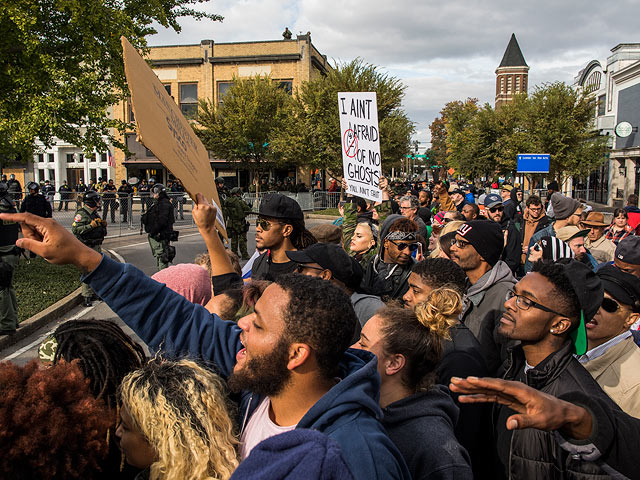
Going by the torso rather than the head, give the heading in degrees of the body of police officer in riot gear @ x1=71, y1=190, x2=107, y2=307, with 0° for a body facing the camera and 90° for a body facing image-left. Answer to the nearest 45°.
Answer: approximately 315°

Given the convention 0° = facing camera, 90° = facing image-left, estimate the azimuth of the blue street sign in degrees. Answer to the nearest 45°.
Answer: approximately 0°

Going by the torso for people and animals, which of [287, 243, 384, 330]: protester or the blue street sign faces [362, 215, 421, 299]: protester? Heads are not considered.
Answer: the blue street sign

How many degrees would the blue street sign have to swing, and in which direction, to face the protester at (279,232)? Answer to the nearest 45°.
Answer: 0° — it already faces them

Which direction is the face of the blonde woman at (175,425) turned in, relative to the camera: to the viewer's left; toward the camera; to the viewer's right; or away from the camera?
to the viewer's left

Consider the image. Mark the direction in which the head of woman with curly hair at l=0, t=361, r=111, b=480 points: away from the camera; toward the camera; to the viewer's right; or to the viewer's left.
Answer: away from the camera

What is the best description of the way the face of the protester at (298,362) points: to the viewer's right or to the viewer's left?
to the viewer's left

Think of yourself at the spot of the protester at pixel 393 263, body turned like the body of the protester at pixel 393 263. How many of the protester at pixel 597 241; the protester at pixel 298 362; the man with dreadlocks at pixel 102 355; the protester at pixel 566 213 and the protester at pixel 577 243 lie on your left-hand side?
3

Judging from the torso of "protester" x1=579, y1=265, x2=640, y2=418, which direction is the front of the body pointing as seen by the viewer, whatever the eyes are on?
to the viewer's left

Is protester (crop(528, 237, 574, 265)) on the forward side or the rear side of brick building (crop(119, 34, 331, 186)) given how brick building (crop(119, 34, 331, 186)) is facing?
on the forward side

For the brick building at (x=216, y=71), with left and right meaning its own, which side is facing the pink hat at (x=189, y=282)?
front
